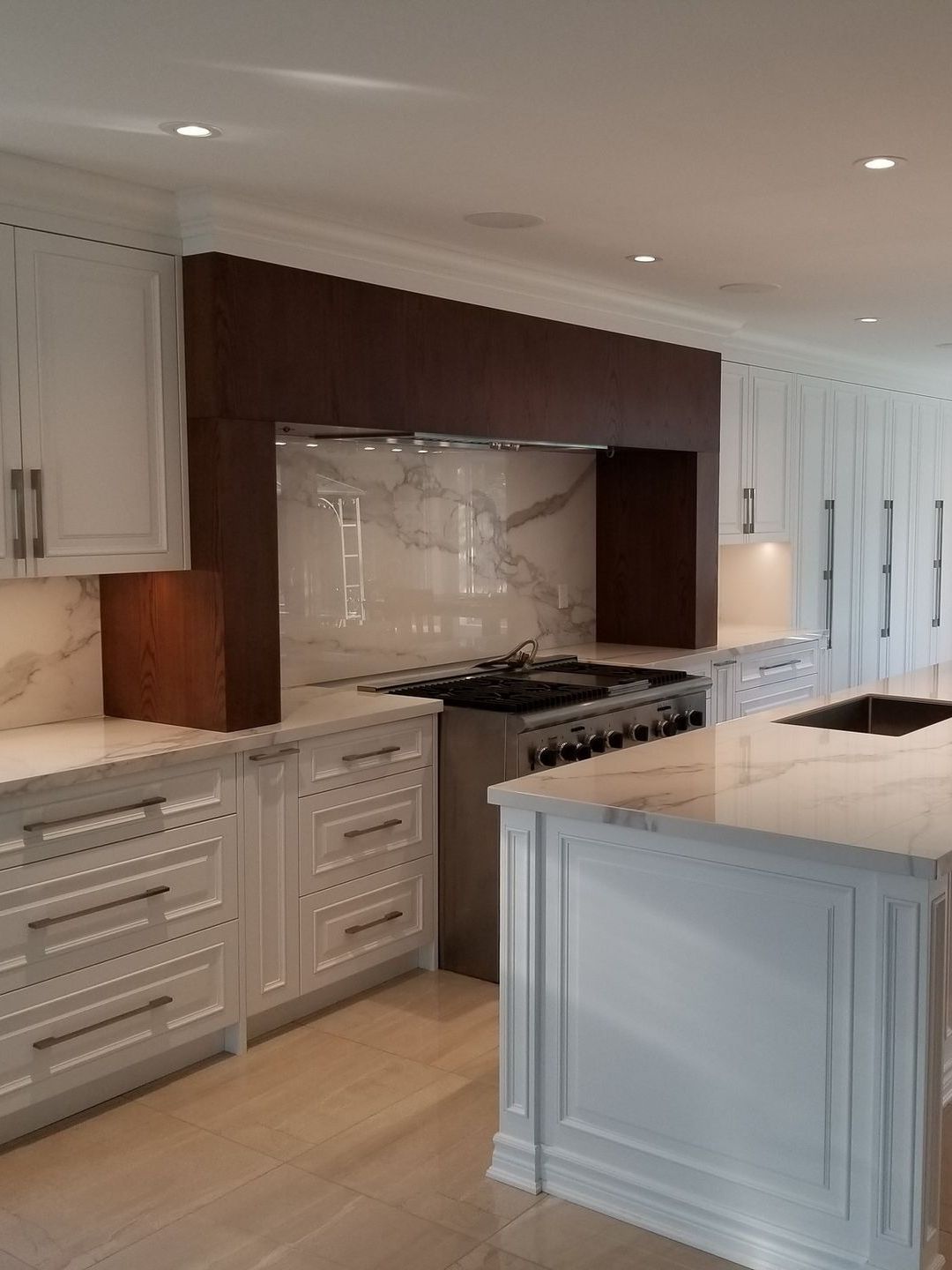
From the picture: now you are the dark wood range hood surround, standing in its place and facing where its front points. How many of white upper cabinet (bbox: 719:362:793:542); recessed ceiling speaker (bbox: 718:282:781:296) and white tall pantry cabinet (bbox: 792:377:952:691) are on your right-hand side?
0

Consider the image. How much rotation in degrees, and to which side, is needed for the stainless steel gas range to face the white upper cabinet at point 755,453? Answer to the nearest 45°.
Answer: approximately 90° to its left

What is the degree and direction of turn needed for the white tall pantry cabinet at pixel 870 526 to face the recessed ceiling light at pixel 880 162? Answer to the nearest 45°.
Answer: approximately 45° to its right

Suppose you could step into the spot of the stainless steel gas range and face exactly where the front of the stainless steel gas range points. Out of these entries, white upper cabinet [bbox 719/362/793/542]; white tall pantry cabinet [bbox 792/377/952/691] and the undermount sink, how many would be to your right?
0

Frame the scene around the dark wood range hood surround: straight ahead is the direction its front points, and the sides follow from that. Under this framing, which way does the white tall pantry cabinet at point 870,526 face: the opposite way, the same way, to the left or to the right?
the same way

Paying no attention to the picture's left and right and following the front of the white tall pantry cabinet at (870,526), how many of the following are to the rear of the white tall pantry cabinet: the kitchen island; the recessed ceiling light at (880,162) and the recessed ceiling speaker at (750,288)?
0

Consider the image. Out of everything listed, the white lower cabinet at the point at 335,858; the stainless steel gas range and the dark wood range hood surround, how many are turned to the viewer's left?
0

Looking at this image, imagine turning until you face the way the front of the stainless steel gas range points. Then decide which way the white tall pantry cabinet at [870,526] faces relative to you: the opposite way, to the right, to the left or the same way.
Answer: the same way

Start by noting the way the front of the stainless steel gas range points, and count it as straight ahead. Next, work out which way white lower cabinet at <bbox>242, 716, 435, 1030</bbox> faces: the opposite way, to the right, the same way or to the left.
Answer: the same way

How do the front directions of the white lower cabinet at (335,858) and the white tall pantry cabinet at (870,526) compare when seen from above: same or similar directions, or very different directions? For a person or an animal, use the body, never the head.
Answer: same or similar directions

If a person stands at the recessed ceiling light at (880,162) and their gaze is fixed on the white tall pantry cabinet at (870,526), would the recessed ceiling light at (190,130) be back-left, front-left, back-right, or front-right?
back-left

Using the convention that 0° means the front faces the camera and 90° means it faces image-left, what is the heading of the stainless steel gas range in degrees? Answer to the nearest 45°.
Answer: approximately 315°

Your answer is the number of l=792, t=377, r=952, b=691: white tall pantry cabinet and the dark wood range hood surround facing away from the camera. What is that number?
0

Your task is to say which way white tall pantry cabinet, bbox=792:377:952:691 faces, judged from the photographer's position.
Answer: facing the viewer and to the right of the viewer
